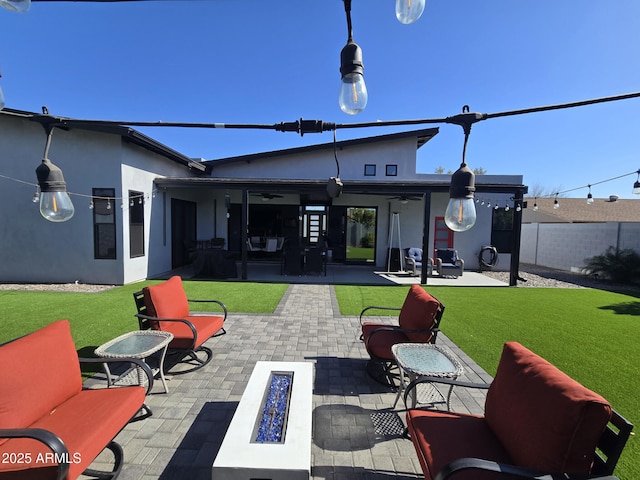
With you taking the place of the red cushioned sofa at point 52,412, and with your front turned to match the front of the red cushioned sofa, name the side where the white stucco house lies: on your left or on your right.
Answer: on your left

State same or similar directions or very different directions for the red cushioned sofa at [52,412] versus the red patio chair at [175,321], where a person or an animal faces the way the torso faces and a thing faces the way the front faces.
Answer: same or similar directions

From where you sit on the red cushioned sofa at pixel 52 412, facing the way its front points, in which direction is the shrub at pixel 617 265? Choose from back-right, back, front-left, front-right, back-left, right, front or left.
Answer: front-left

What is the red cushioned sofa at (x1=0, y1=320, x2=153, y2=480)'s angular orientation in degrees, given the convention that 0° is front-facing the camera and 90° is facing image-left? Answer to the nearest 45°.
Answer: approximately 315°

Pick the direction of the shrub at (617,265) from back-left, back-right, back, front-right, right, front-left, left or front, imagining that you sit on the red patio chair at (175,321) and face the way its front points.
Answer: front-left

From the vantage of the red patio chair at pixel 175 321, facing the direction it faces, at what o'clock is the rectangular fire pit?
The rectangular fire pit is roughly at 1 o'clock from the red patio chair.

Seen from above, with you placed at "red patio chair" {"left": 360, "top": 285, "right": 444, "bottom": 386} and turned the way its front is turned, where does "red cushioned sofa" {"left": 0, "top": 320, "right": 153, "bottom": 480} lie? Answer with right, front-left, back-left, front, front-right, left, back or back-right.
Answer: front

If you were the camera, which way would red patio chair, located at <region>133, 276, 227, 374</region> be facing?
facing the viewer and to the right of the viewer
